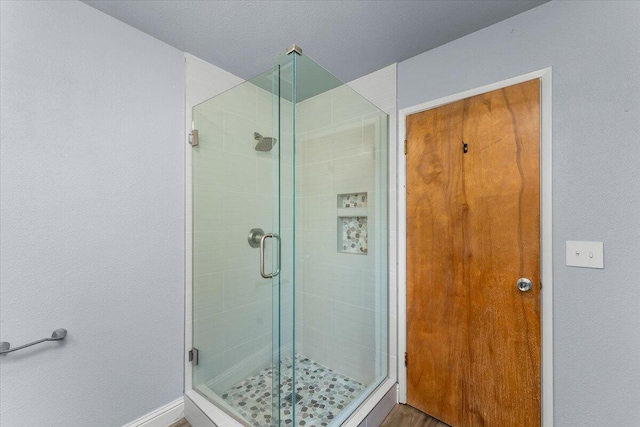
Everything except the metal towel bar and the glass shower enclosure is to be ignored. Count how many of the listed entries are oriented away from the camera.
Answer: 0

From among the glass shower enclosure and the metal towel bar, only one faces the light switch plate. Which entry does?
the metal towel bar

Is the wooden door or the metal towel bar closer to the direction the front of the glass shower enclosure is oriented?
the metal towel bar

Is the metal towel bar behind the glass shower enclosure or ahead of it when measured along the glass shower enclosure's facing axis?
ahead

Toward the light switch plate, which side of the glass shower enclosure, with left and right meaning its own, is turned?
left

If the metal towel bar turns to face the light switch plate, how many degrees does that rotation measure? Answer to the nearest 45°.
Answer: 0° — it already faces it

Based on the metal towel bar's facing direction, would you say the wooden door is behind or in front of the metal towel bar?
in front

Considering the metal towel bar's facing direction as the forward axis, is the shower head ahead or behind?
ahead

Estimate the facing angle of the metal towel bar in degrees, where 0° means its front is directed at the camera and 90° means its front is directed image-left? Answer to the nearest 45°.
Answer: approximately 315°
